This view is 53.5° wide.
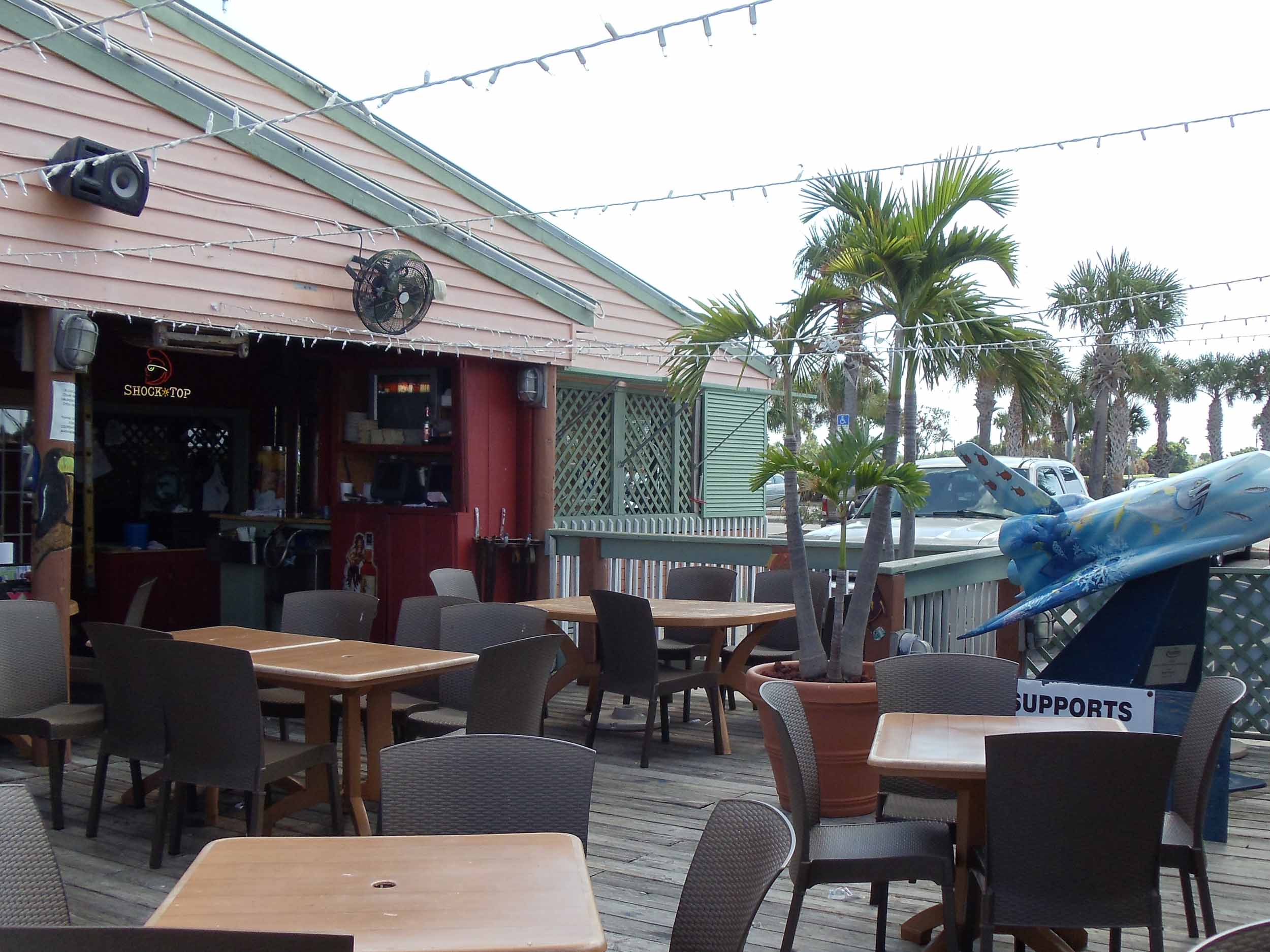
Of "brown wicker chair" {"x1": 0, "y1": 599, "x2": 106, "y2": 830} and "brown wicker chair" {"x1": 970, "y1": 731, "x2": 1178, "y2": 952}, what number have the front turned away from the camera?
1

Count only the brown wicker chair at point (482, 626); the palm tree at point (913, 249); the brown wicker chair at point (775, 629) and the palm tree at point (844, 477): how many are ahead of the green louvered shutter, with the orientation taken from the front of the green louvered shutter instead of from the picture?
4

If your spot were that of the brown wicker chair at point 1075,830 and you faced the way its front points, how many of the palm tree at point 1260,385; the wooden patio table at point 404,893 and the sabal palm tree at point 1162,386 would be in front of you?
2

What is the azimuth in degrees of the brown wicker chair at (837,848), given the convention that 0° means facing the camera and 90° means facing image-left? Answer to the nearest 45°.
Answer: approximately 270°

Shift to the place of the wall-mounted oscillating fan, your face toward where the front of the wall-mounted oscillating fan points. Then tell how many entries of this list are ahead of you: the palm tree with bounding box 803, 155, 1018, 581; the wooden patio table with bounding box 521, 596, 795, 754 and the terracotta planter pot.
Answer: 3

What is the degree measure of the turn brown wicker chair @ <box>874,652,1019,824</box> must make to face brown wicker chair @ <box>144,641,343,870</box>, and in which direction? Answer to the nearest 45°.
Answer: approximately 90° to its right

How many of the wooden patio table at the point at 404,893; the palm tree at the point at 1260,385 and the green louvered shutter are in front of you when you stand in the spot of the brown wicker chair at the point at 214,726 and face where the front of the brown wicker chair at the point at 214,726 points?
2

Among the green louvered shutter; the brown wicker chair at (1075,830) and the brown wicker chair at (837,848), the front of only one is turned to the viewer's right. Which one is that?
the brown wicker chair at (837,848)

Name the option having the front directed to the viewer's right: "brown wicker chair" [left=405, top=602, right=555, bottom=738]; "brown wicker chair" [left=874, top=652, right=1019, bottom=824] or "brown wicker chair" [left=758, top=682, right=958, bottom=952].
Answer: "brown wicker chair" [left=758, top=682, right=958, bottom=952]

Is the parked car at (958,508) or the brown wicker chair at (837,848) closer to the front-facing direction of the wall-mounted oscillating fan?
the brown wicker chair

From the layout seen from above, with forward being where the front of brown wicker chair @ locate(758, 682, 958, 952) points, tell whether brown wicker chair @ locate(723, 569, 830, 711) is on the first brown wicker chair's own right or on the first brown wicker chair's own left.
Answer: on the first brown wicker chair's own left

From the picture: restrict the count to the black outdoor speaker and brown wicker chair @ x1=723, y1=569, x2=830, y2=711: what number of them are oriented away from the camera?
0

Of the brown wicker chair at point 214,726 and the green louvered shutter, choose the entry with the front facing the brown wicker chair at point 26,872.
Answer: the green louvered shutter
